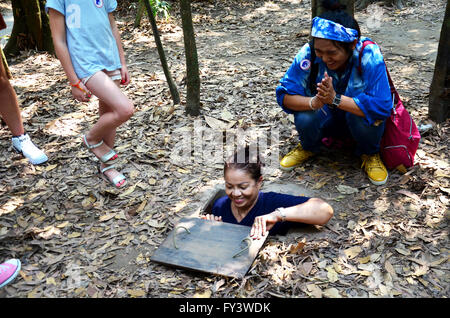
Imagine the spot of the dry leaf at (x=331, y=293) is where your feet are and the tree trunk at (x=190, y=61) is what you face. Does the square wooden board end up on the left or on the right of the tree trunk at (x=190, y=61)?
left

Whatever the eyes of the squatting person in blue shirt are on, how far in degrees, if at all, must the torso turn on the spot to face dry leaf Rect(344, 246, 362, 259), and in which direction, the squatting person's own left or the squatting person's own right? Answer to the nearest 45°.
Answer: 0° — they already face it

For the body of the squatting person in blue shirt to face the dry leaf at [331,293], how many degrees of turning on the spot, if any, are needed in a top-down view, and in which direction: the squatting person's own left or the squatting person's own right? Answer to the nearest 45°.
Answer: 0° — they already face it

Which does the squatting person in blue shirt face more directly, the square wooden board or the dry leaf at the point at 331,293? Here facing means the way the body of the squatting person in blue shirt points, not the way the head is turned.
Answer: the dry leaf

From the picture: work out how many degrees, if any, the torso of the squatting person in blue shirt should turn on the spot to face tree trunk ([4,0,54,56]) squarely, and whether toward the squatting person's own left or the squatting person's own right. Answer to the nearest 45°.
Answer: approximately 135° to the squatting person's own right

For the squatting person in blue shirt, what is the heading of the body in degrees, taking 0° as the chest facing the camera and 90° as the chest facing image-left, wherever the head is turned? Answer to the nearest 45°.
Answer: approximately 0°

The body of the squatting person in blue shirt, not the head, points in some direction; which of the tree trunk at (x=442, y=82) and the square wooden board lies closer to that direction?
the square wooden board

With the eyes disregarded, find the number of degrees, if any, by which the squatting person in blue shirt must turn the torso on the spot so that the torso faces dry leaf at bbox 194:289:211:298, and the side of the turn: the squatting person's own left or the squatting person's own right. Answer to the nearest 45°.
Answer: approximately 45° to the squatting person's own right

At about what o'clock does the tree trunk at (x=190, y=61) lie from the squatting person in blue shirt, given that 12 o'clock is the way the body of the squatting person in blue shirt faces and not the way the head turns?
The tree trunk is roughly at 4 o'clock from the squatting person in blue shirt.

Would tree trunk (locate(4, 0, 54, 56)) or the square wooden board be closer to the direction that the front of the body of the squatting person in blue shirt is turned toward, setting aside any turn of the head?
the square wooden board
